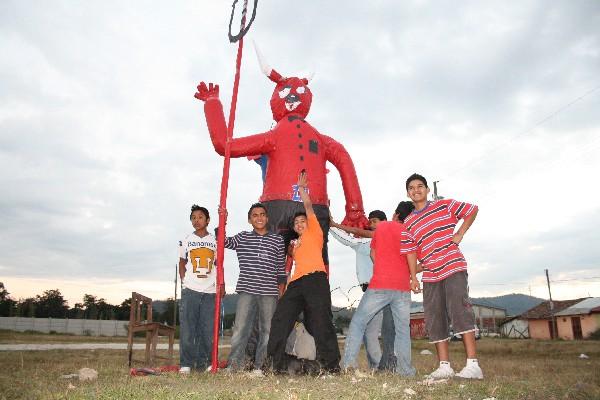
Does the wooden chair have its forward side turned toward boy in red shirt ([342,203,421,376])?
yes

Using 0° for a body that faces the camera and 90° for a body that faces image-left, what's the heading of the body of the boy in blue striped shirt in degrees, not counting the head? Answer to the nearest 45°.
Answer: approximately 0°

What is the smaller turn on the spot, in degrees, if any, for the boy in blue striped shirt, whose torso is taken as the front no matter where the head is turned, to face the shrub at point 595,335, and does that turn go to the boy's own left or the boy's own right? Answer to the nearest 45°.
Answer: approximately 135° to the boy's own left

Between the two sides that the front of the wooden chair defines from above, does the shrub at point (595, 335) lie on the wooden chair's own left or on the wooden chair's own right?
on the wooden chair's own left

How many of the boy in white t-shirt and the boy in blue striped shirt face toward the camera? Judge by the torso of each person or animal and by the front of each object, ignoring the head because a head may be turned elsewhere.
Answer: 2

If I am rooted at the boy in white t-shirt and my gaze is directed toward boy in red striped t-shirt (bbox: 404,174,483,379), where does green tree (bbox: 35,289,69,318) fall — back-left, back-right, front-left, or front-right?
back-left

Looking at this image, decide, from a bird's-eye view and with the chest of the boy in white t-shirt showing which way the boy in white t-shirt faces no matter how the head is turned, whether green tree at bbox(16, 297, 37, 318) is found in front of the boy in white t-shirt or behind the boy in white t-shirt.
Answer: behind
